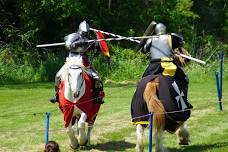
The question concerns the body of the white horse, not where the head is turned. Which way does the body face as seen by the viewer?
toward the camera

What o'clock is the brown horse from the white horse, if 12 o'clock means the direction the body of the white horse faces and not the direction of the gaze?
The brown horse is roughly at 10 o'clock from the white horse.

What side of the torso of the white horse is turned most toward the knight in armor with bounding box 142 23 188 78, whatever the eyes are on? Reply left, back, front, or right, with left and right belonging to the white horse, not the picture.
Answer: left

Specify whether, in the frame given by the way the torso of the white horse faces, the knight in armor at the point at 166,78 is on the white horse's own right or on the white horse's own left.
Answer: on the white horse's own left
